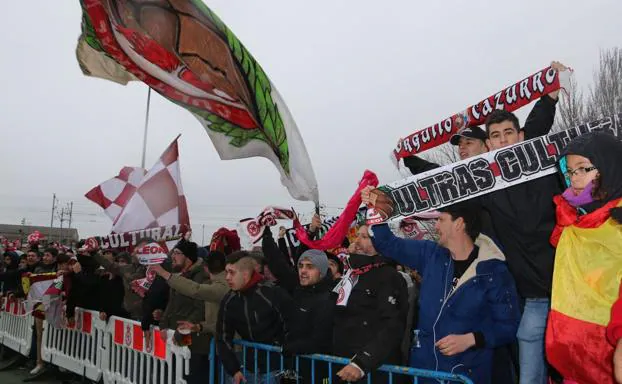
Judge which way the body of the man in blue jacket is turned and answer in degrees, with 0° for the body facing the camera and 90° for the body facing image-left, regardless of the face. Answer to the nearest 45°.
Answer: approximately 45°

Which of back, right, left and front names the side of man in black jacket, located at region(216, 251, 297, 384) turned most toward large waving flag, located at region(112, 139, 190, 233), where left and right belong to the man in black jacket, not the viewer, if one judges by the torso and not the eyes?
right

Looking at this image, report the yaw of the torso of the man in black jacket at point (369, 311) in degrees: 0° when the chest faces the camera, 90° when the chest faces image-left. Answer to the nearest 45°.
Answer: approximately 45°

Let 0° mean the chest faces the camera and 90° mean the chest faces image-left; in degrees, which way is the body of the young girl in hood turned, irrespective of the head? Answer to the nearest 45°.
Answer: approximately 45°

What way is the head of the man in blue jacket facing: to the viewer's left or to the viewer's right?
to the viewer's left
